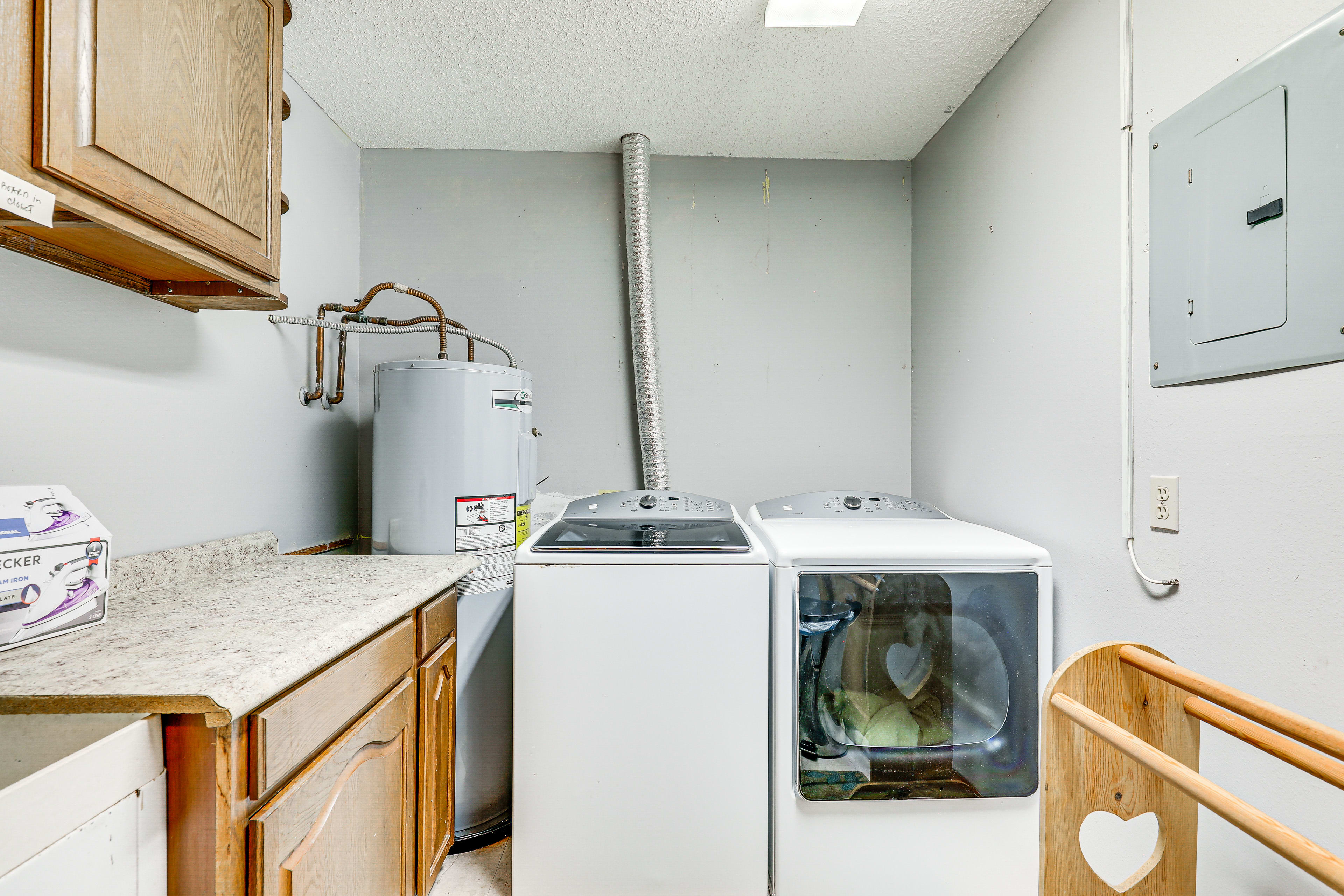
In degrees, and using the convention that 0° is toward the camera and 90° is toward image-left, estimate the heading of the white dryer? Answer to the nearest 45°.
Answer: approximately 0°

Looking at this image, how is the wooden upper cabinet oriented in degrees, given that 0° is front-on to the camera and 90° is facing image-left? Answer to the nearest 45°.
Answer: approximately 315°

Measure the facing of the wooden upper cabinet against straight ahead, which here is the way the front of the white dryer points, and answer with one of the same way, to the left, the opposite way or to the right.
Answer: to the left

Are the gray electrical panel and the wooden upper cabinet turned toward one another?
yes

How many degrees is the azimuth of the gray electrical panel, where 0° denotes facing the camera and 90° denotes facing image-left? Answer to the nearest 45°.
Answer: approximately 45°
